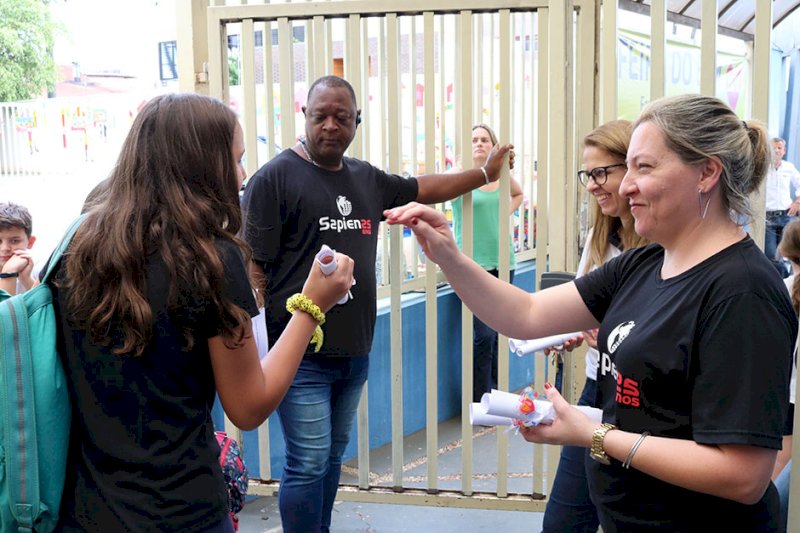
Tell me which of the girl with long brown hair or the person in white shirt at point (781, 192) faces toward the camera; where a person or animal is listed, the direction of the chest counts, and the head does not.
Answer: the person in white shirt

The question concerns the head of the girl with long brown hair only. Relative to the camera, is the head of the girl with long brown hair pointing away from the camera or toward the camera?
away from the camera

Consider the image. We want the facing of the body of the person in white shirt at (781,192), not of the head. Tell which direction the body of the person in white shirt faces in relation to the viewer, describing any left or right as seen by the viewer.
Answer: facing the viewer

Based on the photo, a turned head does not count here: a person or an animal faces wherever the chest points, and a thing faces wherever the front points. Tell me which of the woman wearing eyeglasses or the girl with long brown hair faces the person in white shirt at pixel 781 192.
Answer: the girl with long brown hair

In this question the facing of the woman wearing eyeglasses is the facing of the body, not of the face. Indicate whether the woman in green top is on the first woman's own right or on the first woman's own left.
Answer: on the first woman's own right

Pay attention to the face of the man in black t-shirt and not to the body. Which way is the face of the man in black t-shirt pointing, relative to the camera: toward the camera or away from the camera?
toward the camera

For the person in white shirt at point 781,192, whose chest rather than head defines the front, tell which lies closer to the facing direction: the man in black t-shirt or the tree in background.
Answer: the man in black t-shirt

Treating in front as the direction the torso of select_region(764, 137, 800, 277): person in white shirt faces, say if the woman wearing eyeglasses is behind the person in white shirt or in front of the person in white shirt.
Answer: in front

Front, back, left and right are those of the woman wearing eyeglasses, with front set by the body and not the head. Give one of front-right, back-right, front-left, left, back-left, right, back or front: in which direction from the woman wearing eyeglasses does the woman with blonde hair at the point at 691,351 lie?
front-left

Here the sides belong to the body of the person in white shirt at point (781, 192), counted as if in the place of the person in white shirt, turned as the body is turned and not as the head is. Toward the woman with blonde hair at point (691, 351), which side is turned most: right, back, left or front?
front

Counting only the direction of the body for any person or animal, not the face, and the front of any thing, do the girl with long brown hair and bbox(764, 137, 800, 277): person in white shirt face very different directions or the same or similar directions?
very different directions

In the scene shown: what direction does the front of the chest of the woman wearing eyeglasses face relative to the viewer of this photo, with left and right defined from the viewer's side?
facing the viewer and to the left of the viewer

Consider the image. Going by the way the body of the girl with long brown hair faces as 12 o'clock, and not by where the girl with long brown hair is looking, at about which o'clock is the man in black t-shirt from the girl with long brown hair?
The man in black t-shirt is roughly at 11 o'clock from the girl with long brown hair.

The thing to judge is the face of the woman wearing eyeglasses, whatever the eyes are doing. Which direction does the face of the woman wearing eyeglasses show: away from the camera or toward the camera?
toward the camera

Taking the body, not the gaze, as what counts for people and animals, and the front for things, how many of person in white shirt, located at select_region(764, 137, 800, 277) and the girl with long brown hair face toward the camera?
1

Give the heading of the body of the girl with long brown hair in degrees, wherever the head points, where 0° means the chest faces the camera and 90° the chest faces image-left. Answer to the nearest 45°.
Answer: approximately 225°
